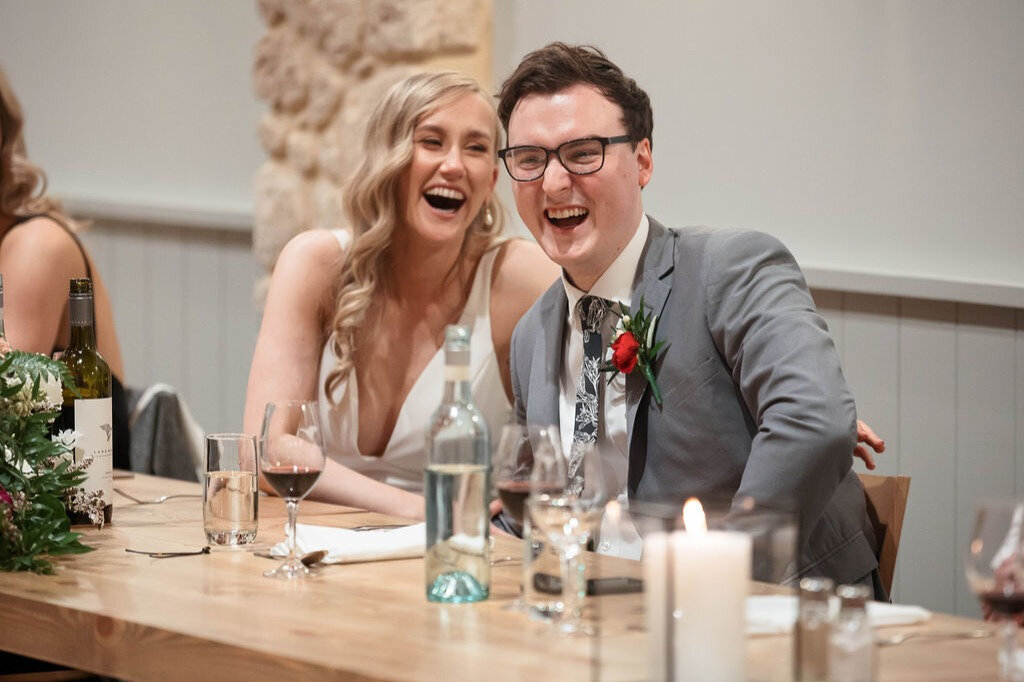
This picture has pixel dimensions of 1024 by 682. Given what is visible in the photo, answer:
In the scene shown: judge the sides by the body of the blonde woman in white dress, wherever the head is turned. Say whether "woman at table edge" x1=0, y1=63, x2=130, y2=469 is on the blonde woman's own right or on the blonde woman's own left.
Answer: on the blonde woman's own right

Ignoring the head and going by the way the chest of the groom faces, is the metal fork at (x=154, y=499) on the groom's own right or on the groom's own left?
on the groom's own right

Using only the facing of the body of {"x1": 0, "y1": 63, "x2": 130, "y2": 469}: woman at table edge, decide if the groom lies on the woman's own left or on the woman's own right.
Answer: on the woman's own left

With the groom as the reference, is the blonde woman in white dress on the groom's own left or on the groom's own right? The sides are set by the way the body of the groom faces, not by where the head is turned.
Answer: on the groom's own right

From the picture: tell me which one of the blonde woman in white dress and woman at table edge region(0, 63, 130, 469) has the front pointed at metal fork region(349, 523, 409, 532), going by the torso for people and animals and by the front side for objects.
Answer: the blonde woman in white dress
